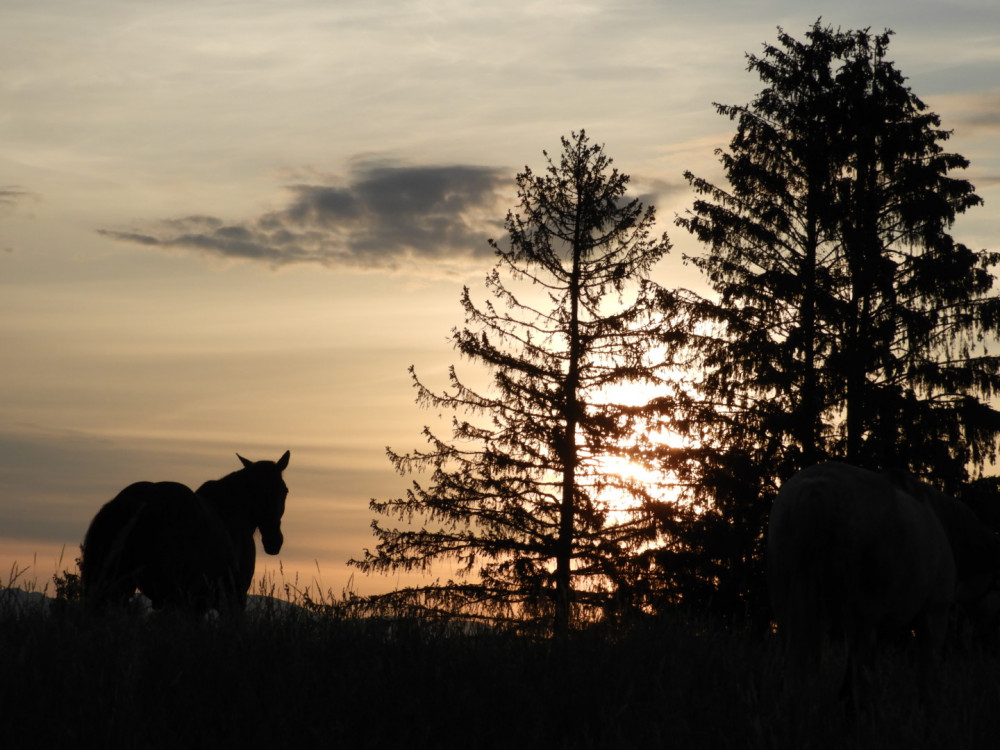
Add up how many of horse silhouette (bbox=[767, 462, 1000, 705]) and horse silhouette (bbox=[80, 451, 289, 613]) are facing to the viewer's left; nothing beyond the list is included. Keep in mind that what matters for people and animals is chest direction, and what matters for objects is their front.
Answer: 0

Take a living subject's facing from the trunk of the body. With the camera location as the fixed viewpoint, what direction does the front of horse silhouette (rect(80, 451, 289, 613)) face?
facing away from the viewer and to the right of the viewer

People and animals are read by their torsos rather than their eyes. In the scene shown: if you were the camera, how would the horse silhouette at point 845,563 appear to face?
facing away from the viewer and to the right of the viewer

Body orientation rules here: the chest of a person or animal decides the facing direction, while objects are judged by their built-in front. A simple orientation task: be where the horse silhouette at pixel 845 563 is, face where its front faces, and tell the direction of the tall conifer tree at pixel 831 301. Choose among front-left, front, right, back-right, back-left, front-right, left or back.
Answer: front-left

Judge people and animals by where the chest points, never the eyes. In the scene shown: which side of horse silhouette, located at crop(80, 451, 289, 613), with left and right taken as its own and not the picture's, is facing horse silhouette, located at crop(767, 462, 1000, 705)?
right

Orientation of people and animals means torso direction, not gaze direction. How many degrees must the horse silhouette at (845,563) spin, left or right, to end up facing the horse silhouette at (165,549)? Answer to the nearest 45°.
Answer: approximately 135° to its left
